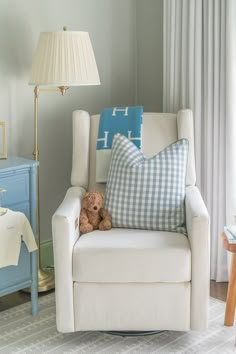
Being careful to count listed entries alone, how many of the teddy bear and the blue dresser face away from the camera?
0

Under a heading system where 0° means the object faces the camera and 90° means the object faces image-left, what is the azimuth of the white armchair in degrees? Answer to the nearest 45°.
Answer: approximately 0°

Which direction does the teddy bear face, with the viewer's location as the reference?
facing the viewer and to the right of the viewer

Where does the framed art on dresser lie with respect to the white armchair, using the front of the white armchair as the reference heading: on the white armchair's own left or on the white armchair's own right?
on the white armchair's own right
